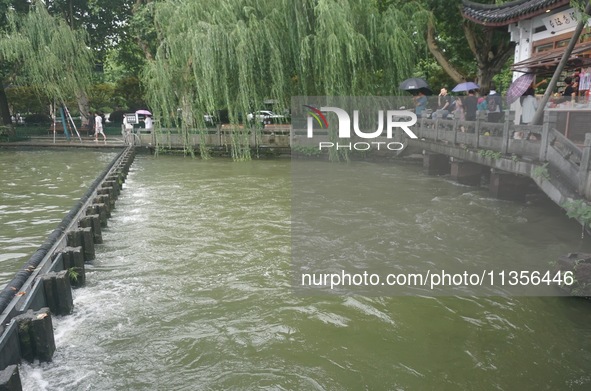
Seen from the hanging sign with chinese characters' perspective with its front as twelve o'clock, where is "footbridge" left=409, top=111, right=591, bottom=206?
The footbridge is roughly at 11 o'clock from the hanging sign with chinese characters.

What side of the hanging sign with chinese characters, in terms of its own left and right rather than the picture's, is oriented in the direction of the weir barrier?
front

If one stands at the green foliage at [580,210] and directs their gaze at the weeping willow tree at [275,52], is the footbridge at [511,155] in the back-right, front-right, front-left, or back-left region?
front-right

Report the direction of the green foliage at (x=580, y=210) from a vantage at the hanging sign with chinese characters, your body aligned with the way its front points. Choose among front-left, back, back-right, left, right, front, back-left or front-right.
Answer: front-left

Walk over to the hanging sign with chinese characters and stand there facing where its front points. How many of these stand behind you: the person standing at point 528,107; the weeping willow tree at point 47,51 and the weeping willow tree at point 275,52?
0

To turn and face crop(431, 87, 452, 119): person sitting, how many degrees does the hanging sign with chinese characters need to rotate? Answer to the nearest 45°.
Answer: approximately 45° to its right

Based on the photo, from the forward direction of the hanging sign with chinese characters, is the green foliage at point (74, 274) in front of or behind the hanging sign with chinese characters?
in front

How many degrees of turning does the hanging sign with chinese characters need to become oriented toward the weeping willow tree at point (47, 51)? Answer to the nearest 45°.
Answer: approximately 45° to its right

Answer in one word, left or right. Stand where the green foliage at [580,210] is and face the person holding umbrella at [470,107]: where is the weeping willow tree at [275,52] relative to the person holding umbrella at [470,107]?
left

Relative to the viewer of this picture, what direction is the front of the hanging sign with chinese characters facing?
facing the viewer and to the left of the viewer

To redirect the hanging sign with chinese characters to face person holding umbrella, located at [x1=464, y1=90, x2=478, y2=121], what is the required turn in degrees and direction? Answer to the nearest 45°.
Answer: approximately 90° to its right

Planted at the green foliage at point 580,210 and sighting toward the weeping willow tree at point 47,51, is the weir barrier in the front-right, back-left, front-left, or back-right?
front-left

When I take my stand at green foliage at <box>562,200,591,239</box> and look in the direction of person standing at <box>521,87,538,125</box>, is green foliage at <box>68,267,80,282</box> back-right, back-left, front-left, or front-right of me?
back-left
